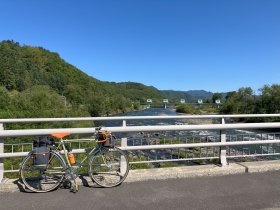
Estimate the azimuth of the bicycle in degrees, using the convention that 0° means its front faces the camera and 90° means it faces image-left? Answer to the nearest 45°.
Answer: approximately 270°
